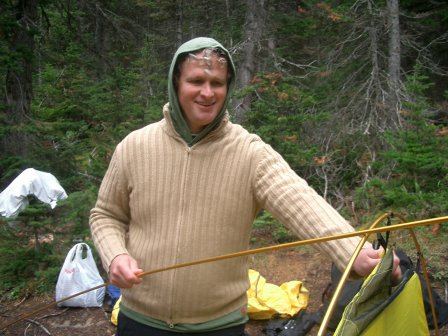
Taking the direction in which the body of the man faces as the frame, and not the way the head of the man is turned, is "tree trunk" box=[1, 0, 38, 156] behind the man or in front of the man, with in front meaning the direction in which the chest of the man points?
behind

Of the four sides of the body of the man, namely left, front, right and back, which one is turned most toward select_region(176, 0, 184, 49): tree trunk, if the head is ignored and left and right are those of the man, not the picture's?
back

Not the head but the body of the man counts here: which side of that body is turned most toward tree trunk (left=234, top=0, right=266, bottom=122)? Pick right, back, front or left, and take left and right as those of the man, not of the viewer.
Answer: back

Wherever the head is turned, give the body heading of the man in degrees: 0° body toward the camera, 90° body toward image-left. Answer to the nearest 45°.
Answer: approximately 0°

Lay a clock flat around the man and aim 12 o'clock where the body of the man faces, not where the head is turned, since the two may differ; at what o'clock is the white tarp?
The white tarp is roughly at 5 o'clock from the man.

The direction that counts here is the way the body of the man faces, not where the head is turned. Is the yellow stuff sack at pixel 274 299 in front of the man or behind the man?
behind
